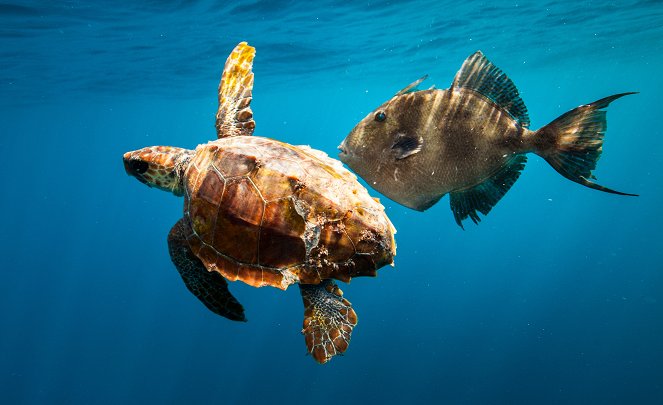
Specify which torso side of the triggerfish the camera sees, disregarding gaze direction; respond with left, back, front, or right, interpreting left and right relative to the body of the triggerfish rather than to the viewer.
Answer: left

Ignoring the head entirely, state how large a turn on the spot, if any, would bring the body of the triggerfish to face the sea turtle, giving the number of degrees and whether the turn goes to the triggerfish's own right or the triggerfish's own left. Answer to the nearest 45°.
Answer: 0° — it already faces it
